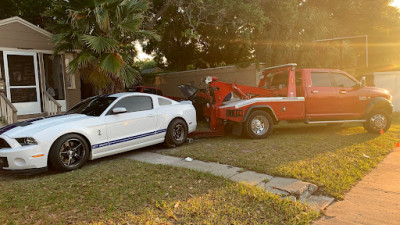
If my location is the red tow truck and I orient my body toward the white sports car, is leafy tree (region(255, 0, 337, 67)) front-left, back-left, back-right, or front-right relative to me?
back-right

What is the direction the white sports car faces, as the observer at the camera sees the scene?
facing the viewer and to the left of the viewer

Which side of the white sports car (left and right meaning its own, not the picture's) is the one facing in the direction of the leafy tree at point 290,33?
back

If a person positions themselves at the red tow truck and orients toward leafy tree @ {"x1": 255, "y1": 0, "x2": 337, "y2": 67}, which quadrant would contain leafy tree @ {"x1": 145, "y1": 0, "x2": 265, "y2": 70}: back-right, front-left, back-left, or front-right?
front-left

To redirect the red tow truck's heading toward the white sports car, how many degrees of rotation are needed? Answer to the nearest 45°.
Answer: approximately 135° to its right

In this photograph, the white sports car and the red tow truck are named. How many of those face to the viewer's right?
1

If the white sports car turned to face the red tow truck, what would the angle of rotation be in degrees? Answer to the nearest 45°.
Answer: approximately 135° to its left

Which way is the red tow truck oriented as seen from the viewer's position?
to the viewer's right

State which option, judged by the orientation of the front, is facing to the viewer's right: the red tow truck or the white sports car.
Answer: the red tow truck

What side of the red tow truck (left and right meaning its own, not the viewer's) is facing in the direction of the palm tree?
back

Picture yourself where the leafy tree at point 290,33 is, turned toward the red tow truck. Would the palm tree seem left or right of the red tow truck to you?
right

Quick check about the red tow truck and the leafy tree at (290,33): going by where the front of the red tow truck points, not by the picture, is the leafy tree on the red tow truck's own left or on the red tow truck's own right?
on the red tow truck's own left

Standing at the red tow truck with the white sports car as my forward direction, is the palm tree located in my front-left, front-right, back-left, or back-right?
front-right

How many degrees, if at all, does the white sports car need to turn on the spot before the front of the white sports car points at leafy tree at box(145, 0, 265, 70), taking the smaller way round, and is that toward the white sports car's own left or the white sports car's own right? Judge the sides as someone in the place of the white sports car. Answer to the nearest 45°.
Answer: approximately 180°
